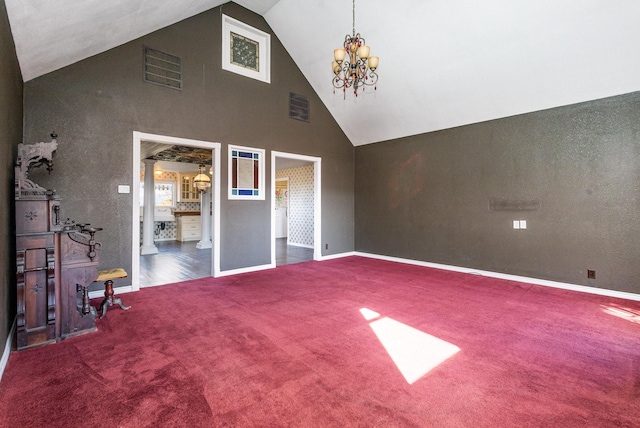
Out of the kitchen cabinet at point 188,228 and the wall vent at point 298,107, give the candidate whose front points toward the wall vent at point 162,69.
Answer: the kitchen cabinet

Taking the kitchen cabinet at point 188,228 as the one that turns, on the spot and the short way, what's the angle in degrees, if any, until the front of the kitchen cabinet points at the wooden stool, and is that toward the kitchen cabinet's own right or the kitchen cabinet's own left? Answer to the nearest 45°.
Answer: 0° — it already faces it

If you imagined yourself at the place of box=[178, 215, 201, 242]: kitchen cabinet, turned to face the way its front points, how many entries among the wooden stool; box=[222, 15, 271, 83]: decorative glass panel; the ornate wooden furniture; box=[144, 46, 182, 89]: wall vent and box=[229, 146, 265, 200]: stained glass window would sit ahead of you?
5

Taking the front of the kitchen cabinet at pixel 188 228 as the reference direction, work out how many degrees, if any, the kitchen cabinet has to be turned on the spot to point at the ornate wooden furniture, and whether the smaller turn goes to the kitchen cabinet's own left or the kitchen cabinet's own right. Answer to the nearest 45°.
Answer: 0° — it already faces it

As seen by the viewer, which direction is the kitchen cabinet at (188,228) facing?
toward the camera

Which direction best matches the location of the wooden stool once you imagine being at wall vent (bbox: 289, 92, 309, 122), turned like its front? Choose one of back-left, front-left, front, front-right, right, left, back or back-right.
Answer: right

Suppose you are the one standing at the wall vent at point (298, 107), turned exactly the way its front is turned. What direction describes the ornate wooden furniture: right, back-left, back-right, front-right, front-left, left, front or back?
right

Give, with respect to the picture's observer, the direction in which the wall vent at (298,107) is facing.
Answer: facing the viewer and to the right of the viewer

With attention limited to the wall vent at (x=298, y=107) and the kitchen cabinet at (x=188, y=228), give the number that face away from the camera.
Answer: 0

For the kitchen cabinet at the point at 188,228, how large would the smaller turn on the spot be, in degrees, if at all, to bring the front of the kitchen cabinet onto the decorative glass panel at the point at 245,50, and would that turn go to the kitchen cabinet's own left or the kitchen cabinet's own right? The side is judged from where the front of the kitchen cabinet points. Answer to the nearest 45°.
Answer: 0° — it already faces it

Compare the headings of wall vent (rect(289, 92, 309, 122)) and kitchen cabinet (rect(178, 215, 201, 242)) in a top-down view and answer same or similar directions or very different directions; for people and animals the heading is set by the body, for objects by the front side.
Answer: same or similar directions
